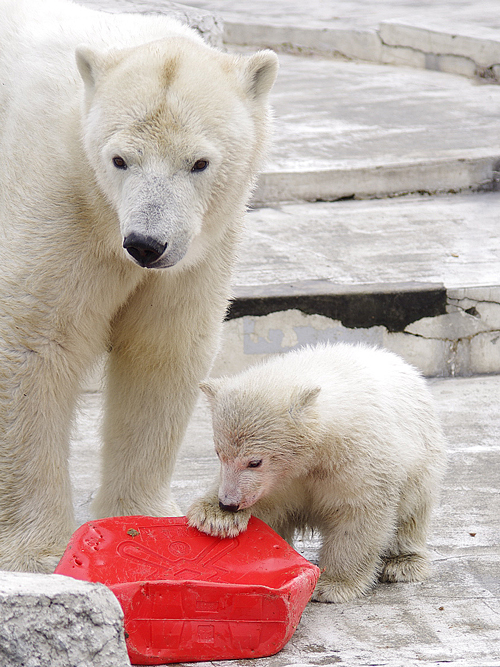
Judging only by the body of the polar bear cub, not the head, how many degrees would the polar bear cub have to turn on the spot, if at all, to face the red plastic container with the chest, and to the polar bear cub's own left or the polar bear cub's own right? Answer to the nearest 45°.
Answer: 0° — it already faces it

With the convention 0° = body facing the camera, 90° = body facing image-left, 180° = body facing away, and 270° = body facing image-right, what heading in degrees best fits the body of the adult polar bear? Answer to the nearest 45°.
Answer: approximately 315°

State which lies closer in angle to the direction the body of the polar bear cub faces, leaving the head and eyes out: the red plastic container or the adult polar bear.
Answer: the red plastic container

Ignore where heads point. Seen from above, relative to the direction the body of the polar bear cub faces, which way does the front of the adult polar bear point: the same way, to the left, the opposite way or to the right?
to the left
